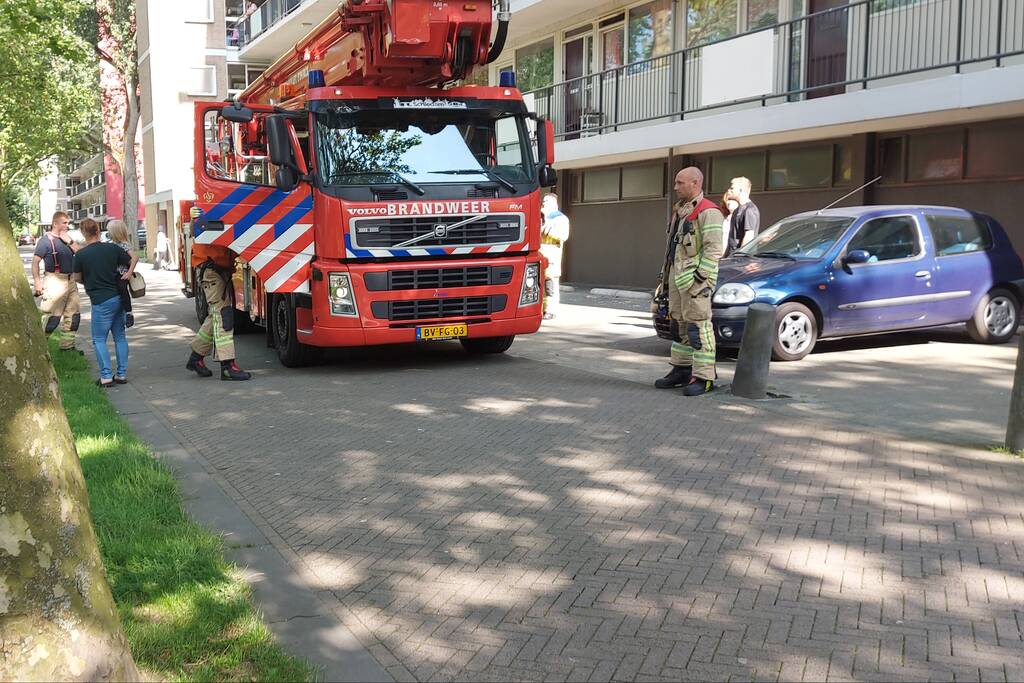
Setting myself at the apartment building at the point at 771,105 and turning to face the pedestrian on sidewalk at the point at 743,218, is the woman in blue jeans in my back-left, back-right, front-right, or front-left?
front-right

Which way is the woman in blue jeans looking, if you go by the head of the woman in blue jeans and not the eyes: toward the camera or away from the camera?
away from the camera

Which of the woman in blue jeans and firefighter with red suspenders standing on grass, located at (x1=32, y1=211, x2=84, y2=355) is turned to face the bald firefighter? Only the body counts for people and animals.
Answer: the firefighter with red suspenders standing on grass

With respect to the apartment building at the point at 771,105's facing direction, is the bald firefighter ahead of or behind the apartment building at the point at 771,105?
ahead

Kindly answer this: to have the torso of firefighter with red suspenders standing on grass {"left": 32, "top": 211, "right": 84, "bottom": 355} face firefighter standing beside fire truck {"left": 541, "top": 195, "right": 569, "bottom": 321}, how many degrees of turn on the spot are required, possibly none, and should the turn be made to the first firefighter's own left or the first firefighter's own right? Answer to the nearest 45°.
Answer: approximately 45° to the first firefighter's own left

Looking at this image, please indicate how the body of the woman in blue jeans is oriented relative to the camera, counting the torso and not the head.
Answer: away from the camera

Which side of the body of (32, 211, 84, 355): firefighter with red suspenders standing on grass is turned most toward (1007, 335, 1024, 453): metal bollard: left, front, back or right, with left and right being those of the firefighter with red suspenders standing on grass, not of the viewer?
front

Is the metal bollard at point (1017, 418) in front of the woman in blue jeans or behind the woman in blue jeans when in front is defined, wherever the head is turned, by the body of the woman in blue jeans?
behind

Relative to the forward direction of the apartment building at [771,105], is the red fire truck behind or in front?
in front

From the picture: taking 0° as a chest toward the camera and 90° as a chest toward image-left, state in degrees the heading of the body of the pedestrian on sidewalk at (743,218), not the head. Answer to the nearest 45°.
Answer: approximately 45°

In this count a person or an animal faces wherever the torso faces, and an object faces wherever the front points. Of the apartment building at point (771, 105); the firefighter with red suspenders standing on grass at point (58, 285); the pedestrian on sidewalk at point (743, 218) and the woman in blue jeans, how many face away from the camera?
1

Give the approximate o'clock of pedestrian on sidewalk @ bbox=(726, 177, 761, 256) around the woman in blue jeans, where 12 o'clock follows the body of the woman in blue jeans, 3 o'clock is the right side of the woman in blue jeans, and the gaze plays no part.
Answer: The pedestrian on sidewalk is roughly at 3 o'clock from the woman in blue jeans.

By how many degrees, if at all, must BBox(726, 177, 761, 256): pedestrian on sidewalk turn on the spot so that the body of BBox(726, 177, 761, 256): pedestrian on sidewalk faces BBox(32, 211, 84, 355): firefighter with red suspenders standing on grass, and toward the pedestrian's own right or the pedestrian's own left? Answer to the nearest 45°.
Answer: approximately 45° to the pedestrian's own right

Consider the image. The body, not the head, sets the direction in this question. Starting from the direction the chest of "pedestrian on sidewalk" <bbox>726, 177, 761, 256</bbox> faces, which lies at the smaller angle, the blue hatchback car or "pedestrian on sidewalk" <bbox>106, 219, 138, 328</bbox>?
the pedestrian on sidewalk

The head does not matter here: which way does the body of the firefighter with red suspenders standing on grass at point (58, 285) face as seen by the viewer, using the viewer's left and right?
facing the viewer and to the right of the viewer
